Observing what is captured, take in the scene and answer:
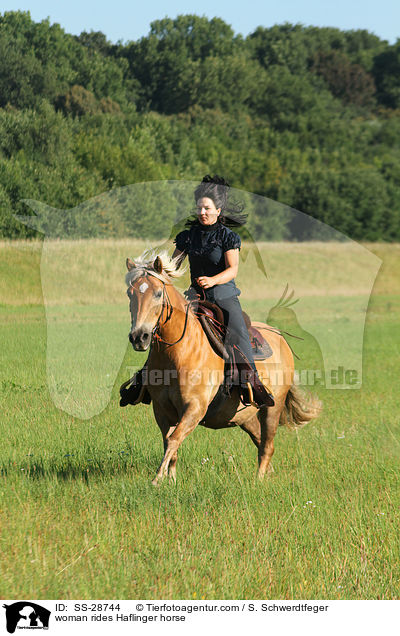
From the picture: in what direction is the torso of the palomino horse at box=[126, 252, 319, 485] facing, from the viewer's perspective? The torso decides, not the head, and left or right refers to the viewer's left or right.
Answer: facing the viewer and to the left of the viewer

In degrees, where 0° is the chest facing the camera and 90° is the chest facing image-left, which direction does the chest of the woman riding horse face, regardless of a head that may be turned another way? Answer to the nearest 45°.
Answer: approximately 45°
